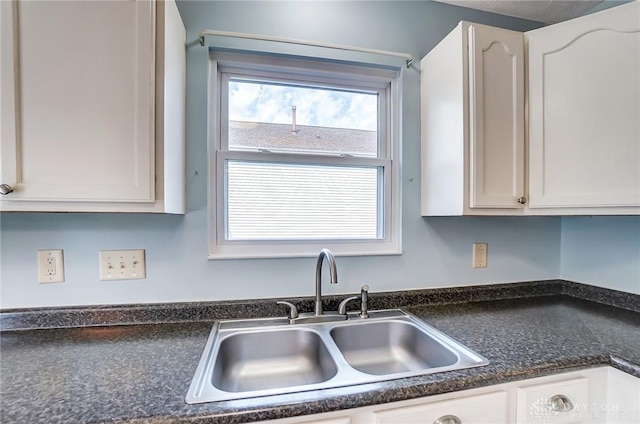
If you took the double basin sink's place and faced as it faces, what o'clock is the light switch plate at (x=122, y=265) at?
The light switch plate is roughly at 3 o'clock from the double basin sink.

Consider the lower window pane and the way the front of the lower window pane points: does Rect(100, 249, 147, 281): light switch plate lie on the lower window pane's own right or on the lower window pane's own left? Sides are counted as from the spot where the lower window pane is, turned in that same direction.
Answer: on the lower window pane's own right

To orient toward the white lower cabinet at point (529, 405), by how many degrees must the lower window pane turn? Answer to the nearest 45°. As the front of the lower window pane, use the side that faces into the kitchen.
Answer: approximately 45° to its left

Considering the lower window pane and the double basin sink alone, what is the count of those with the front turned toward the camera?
2

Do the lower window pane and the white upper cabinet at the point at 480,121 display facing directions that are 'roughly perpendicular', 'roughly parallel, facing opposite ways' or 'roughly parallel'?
roughly parallel

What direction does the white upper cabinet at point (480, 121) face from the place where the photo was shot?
facing the viewer and to the right of the viewer

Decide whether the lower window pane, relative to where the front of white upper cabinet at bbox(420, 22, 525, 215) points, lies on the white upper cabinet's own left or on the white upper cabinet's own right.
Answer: on the white upper cabinet's own right

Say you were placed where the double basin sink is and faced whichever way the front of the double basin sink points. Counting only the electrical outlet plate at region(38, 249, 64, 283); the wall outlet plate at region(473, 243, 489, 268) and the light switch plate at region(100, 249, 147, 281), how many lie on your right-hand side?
2

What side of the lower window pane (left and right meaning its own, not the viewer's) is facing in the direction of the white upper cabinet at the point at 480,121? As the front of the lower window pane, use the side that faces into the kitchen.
left

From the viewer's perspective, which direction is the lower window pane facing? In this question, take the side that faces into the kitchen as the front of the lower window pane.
toward the camera

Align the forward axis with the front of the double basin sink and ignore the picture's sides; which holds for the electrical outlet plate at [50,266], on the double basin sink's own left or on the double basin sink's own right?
on the double basin sink's own right

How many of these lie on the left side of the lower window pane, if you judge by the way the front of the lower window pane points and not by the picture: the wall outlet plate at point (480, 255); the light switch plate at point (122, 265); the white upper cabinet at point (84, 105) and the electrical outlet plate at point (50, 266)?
1

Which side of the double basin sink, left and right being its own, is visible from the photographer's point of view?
front

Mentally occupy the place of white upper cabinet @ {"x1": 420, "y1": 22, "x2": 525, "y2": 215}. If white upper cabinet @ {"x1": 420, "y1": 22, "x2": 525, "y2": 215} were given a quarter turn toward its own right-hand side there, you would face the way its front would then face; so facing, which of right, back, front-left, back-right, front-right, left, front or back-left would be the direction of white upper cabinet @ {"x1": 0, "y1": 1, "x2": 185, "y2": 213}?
front
